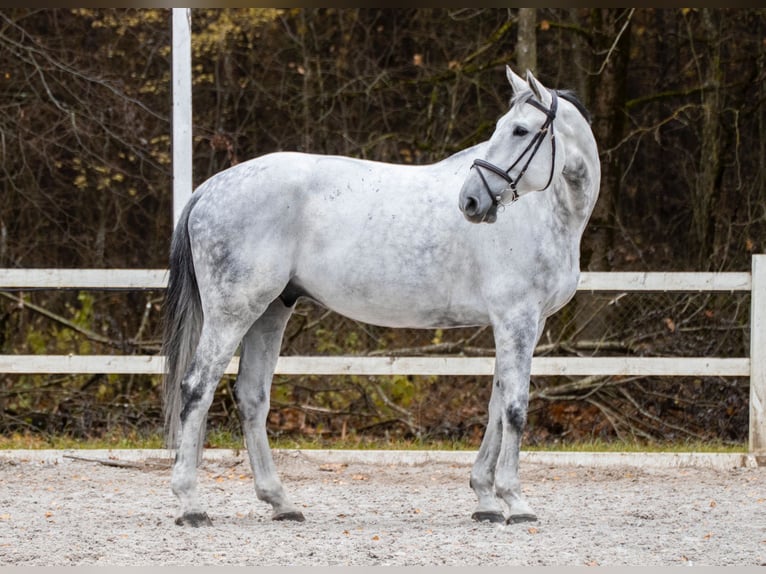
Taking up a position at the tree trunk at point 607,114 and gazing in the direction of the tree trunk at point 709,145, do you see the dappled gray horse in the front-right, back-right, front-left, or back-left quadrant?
back-right

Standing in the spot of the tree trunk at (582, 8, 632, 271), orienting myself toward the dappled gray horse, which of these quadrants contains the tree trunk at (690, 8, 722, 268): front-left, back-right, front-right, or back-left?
back-left

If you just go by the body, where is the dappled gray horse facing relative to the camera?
to the viewer's right
